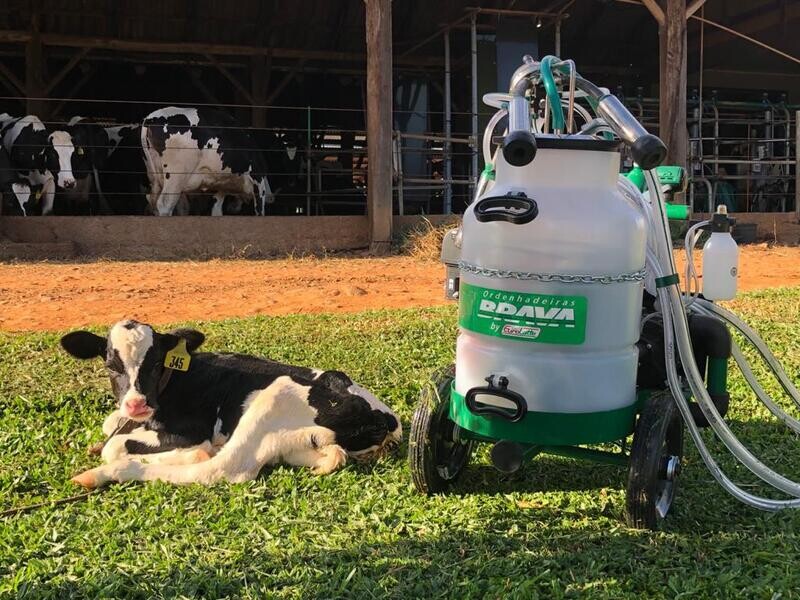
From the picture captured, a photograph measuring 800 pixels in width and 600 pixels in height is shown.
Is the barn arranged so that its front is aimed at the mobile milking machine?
yes

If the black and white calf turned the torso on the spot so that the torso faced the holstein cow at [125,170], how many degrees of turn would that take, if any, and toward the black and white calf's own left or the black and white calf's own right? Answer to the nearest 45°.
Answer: approximately 90° to the black and white calf's own right

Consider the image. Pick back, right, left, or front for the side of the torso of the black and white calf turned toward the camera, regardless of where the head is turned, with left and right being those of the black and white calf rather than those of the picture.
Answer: left

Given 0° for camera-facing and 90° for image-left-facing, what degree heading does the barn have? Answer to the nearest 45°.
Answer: approximately 0°

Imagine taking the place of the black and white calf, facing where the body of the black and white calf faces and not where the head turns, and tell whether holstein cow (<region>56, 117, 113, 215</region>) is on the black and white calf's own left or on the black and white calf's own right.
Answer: on the black and white calf's own right

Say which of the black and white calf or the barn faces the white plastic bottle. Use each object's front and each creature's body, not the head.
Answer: the barn

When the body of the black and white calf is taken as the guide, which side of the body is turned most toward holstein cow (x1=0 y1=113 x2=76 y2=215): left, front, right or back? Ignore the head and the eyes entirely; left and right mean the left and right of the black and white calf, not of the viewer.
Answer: right

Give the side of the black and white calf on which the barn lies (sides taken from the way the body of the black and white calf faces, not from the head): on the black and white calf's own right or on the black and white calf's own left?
on the black and white calf's own right

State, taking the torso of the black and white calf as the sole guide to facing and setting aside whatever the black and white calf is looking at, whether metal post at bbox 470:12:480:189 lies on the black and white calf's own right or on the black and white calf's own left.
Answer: on the black and white calf's own right

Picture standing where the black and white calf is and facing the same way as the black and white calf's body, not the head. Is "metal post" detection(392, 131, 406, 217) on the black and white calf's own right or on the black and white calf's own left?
on the black and white calf's own right
